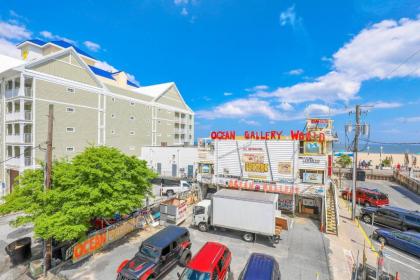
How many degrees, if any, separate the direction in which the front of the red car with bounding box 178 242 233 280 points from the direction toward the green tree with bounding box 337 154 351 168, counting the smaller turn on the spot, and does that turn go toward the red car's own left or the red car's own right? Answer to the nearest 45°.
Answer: approximately 180°

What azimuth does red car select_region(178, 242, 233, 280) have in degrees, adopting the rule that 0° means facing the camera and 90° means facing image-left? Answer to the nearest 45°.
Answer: approximately 45°

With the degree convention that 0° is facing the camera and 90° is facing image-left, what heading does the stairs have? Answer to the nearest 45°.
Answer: approximately 0°

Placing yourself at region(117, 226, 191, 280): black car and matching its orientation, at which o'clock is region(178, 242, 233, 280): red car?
The red car is roughly at 9 o'clock from the black car.

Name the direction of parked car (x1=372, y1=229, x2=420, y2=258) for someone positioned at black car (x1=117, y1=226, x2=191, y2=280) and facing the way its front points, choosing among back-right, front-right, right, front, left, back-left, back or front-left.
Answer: back-left

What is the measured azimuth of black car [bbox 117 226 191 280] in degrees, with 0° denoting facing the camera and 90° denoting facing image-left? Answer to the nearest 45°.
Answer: approximately 45°

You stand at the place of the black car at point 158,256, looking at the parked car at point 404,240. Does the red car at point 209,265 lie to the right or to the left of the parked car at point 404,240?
right
